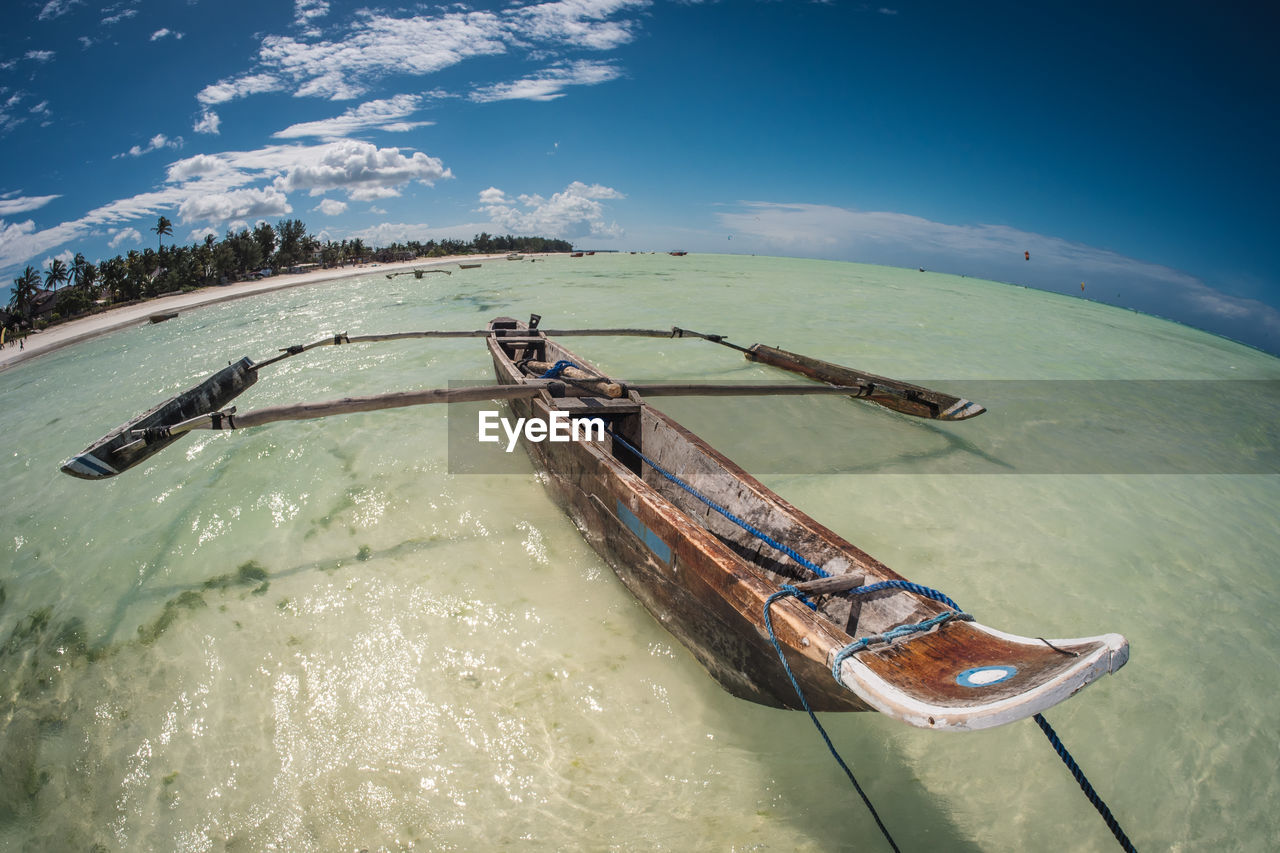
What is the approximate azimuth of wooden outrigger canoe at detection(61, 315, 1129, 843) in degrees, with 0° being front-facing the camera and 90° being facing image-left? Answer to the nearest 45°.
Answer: approximately 315°
